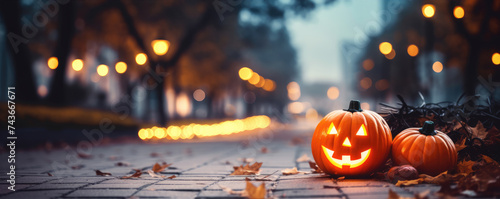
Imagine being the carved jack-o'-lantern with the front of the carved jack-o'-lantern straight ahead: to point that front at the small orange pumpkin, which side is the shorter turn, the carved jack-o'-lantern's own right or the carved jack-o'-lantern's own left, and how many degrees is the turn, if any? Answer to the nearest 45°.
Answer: approximately 90° to the carved jack-o'-lantern's own left

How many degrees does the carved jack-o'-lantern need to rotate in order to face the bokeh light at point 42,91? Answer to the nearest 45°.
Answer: approximately 135° to its right

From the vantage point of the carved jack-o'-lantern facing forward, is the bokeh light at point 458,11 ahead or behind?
behind

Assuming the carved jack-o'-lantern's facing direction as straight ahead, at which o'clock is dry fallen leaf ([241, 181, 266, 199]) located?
The dry fallen leaf is roughly at 1 o'clock from the carved jack-o'-lantern.

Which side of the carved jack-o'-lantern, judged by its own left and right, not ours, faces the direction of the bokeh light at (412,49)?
back

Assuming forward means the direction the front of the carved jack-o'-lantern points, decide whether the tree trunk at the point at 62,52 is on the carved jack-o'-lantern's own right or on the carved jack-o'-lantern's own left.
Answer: on the carved jack-o'-lantern's own right

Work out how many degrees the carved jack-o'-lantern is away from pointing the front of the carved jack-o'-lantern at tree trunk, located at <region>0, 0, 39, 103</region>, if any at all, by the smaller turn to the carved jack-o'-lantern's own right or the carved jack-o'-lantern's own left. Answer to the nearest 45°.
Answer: approximately 135° to the carved jack-o'-lantern's own right

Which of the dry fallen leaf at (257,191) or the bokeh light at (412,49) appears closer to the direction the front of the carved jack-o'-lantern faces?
the dry fallen leaf

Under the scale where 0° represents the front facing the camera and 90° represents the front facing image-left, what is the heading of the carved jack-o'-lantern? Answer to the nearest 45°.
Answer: approximately 0°
